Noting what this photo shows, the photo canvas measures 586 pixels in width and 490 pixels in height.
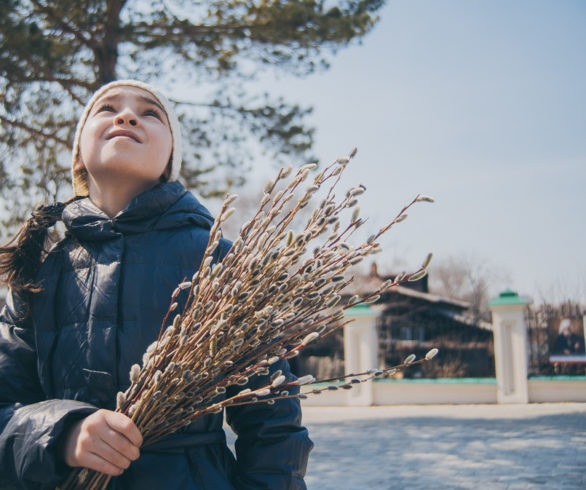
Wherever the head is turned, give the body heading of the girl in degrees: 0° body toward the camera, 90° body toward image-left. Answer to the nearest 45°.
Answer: approximately 0°

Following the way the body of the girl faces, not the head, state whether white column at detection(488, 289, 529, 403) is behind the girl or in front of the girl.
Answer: behind

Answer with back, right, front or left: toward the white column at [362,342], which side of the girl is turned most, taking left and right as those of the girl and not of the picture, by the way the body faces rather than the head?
back
